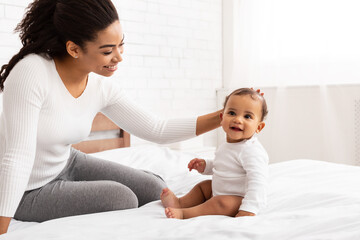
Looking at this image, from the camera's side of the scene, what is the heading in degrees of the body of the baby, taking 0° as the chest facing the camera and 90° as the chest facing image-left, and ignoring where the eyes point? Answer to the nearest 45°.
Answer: approximately 45°

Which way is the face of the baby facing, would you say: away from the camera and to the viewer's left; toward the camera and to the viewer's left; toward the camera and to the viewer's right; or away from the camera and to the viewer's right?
toward the camera and to the viewer's left

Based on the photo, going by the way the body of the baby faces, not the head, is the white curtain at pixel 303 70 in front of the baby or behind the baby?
behind

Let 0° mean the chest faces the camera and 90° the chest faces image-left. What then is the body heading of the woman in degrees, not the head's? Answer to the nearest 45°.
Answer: approximately 315°

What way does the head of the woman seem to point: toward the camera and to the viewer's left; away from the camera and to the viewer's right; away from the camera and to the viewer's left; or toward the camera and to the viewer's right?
toward the camera and to the viewer's right

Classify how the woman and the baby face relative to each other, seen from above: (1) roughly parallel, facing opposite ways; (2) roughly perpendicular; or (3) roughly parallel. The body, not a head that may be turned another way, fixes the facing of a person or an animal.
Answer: roughly perpendicular
